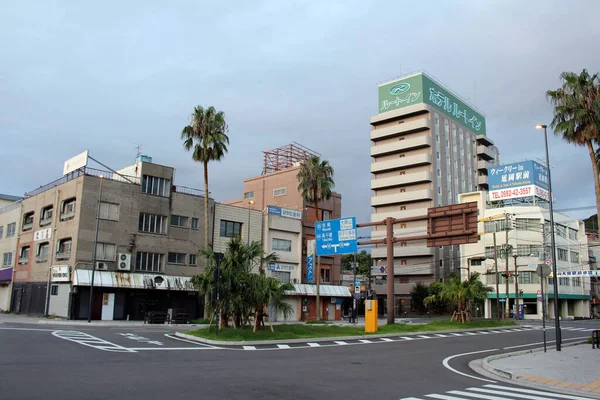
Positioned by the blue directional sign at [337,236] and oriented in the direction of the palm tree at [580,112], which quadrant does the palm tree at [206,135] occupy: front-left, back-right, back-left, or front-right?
back-right

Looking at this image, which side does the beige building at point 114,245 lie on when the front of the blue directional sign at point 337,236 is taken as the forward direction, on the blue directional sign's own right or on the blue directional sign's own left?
on the blue directional sign's own right

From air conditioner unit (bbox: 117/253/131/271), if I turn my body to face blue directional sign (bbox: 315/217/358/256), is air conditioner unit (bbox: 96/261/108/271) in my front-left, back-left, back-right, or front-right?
back-right

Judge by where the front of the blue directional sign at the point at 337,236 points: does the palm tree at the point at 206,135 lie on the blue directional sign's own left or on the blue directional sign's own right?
on the blue directional sign's own right

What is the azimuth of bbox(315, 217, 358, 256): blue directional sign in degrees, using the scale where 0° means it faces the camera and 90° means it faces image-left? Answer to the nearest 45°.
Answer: approximately 0°

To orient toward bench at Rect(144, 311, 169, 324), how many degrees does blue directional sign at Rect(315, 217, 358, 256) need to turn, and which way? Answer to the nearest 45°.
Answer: approximately 90° to its right

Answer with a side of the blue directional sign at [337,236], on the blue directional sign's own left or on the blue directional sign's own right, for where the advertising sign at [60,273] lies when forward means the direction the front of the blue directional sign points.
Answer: on the blue directional sign's own right
